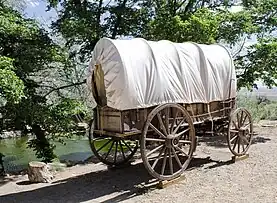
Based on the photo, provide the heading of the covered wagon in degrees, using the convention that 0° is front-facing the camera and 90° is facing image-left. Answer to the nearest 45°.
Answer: approximately 225°

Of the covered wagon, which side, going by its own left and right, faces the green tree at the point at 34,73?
left

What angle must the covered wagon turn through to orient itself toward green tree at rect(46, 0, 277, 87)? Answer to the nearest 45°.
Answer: approximately 45° to its left
